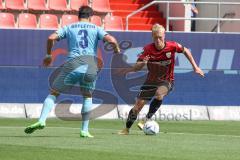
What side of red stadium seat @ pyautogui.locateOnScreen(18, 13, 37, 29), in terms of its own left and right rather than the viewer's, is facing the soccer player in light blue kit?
front

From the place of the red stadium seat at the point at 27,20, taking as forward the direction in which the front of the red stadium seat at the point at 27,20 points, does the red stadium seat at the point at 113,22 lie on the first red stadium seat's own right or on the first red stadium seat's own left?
on the first red stadium seat's own left

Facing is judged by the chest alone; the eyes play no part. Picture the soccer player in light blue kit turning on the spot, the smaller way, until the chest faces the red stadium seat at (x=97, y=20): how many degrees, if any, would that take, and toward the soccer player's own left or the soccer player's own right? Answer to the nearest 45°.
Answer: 0° — they already face it

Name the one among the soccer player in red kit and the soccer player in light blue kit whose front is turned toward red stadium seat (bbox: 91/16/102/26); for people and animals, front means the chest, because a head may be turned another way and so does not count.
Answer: the soccer player in light blue kit

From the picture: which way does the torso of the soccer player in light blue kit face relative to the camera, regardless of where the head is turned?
away from the camera

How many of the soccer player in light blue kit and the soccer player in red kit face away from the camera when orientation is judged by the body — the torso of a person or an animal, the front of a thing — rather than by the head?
1

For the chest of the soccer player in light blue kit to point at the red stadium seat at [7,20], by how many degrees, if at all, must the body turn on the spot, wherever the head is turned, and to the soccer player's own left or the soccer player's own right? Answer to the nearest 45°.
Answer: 0° — they already face it

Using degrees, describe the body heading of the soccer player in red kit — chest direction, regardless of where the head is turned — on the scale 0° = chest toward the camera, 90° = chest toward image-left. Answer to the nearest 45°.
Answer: approximately 0°

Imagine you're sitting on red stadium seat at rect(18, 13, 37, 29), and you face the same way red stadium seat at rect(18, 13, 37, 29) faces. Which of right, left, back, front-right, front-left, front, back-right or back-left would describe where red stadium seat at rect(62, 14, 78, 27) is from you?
left
